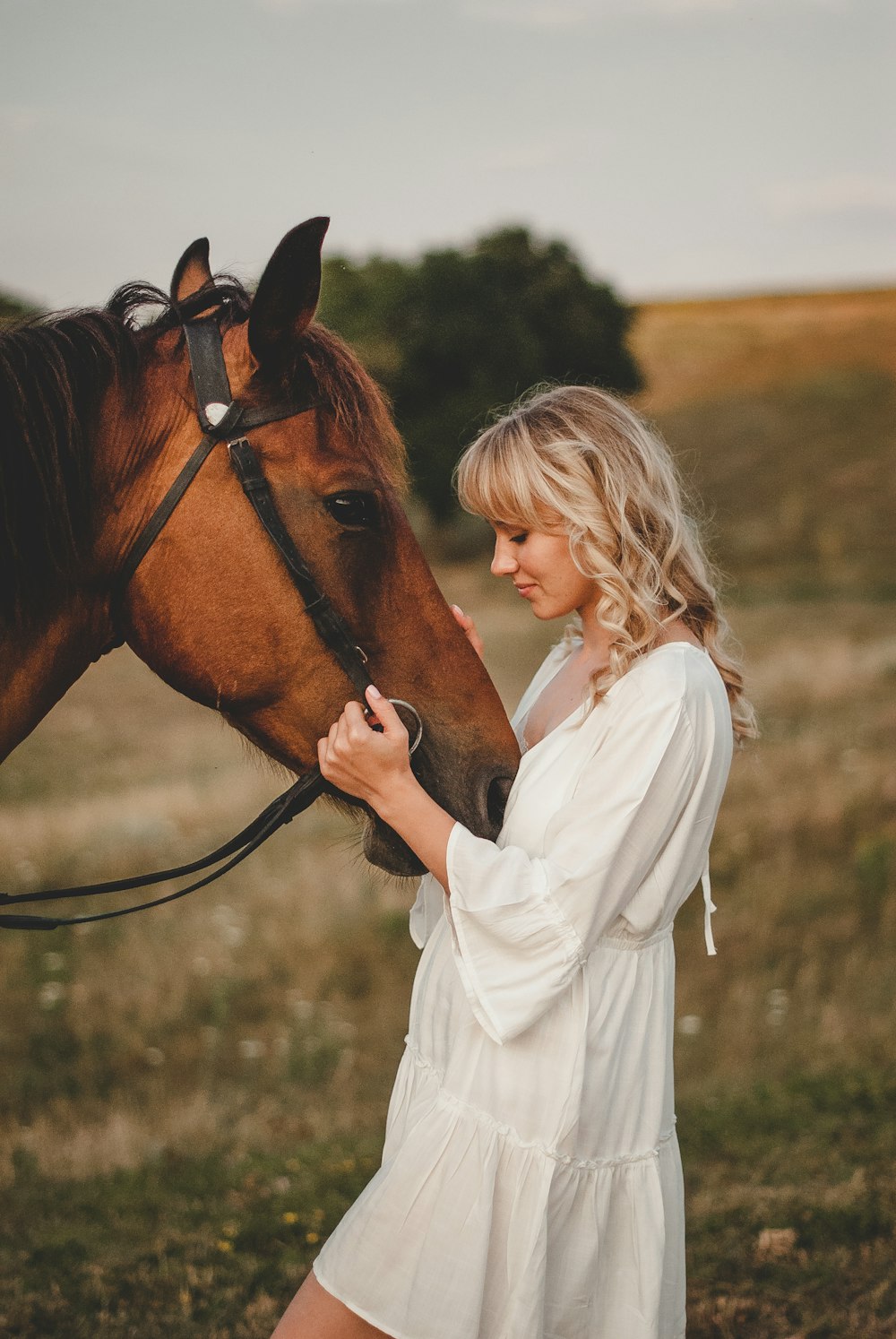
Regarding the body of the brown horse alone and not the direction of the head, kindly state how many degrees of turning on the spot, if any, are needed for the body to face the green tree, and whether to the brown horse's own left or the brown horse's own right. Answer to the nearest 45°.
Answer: approximately 90° to the brown horse's own left

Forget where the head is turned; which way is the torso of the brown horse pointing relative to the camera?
to the viewer's right

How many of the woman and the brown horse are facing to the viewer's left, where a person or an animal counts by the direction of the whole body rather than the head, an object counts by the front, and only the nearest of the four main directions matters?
1

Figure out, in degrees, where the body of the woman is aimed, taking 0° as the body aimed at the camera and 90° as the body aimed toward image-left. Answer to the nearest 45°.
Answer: approximately 90°

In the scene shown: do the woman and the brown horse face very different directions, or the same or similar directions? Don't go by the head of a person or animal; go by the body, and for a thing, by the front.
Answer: very different directions

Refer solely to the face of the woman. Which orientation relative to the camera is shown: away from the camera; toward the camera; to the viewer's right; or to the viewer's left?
to the viewer's left

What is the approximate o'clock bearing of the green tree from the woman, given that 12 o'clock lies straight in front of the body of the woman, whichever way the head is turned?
The green tree is roughly at 3 o'clock from the woman.
